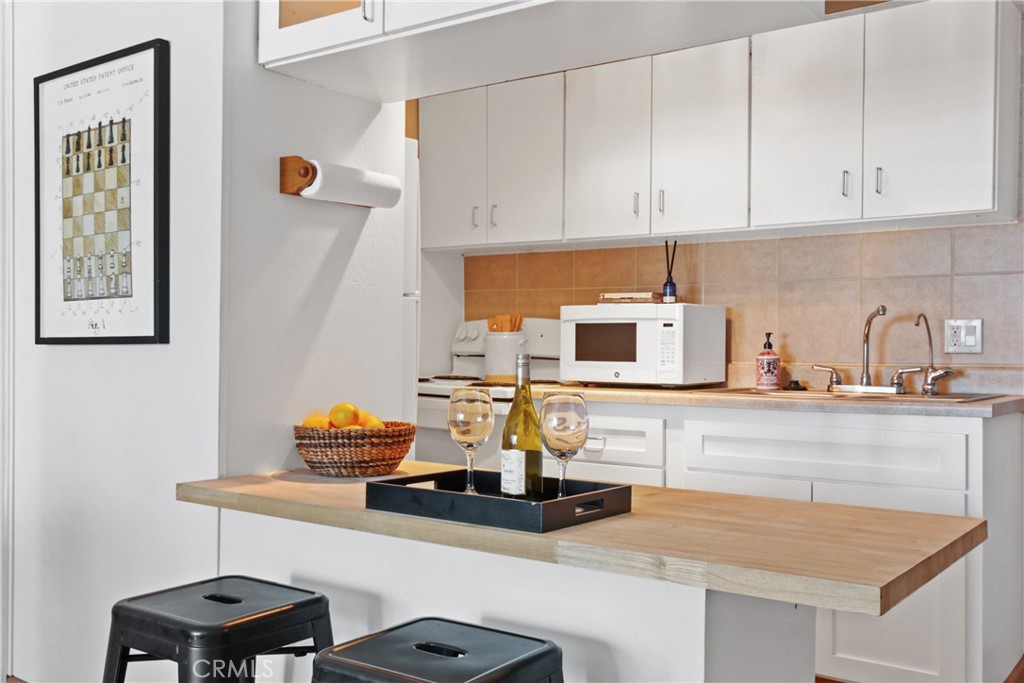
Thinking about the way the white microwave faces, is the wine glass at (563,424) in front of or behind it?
in front

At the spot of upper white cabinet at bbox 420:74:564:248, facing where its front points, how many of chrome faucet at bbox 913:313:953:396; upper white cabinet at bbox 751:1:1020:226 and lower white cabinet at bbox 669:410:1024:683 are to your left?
3

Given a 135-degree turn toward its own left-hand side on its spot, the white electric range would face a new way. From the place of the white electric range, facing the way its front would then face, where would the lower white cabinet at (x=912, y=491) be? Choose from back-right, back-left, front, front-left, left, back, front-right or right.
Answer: front-right

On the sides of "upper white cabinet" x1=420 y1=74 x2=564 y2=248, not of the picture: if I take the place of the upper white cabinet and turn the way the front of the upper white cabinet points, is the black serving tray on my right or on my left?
on my left

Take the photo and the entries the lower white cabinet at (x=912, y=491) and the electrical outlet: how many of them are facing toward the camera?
2

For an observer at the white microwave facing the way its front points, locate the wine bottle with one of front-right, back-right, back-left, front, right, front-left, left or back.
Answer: front-left

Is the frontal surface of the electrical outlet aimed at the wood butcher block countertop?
yes

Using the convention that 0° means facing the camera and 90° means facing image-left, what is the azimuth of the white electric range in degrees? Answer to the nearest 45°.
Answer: approximately 45°

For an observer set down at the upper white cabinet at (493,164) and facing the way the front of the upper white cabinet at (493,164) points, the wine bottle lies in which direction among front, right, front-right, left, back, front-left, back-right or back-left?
front-left

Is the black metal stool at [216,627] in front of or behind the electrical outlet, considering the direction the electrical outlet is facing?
in front

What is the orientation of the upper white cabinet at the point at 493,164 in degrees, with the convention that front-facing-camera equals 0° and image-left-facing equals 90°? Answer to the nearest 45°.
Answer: approximately 45°
